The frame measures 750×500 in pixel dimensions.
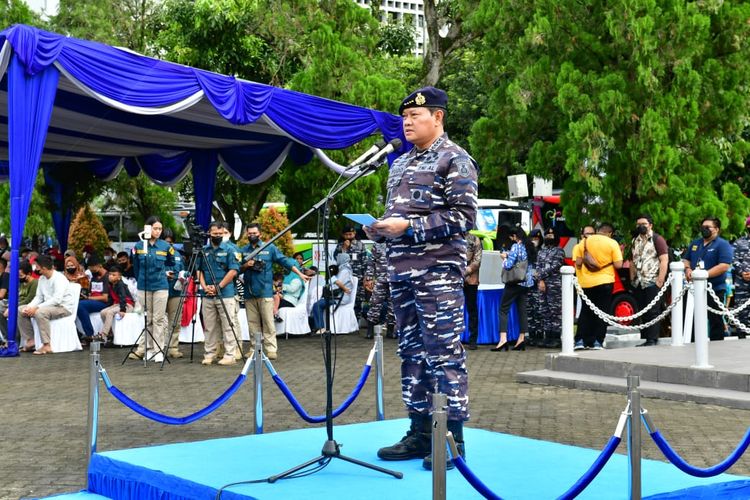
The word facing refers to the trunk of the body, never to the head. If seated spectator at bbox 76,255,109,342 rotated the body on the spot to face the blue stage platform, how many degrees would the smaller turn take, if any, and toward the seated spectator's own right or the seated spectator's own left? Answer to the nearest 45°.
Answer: approximately 45° to the seated spectator's own left

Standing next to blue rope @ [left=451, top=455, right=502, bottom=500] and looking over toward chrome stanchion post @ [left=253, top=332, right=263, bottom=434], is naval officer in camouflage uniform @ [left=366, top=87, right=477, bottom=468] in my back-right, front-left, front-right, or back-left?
front-right

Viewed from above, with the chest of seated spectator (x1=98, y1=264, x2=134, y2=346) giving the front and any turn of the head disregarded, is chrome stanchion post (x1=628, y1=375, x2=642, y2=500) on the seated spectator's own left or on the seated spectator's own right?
on the seated spectator's own left

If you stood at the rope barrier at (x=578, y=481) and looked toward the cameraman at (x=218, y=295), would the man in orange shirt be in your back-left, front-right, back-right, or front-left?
front-right

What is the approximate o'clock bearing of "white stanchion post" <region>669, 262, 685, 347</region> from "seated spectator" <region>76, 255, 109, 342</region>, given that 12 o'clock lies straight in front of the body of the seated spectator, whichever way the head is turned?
The white stanchion post is roughly at 9 o'clock from the seated spectator.

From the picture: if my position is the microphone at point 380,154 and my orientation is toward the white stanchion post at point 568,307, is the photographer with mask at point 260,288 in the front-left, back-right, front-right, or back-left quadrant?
front-left

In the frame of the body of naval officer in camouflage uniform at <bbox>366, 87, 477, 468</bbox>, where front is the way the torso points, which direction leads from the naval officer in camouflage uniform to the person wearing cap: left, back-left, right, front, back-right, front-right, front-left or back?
back-right

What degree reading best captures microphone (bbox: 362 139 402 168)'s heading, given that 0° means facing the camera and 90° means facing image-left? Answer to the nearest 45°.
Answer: approximately 270°

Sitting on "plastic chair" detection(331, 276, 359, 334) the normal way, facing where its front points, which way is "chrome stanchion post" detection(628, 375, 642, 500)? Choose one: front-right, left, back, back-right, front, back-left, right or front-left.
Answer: left

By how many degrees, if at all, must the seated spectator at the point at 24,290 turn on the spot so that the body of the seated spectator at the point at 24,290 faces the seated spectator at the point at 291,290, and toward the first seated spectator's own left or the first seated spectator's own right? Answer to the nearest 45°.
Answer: approximately 135° to the first seated spectator's own left

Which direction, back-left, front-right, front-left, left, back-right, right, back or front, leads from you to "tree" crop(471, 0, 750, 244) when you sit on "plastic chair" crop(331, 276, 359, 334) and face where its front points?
back
